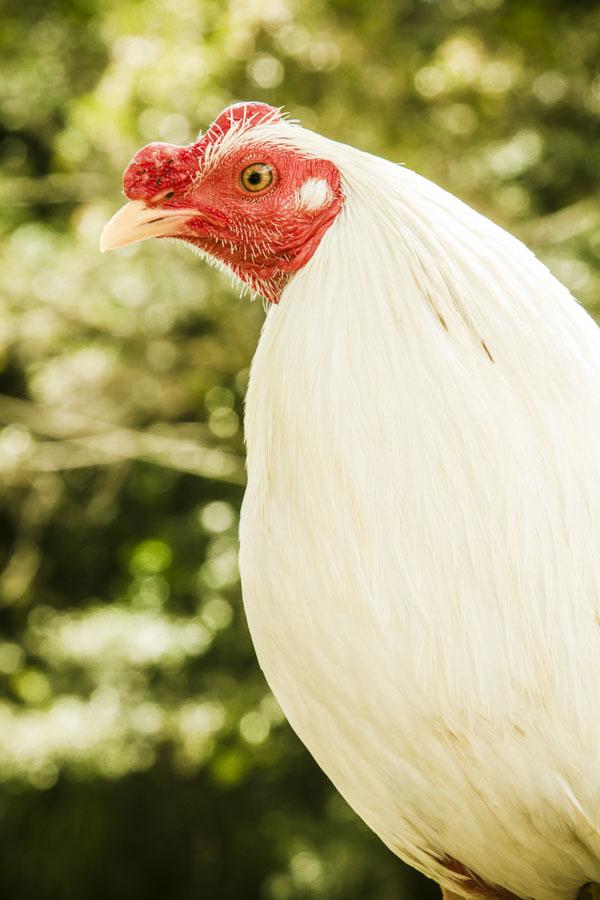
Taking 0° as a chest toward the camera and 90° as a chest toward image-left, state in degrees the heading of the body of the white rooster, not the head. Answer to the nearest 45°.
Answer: approximately 90°
